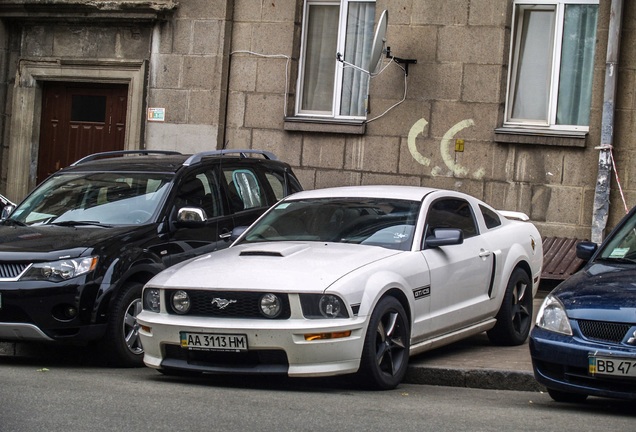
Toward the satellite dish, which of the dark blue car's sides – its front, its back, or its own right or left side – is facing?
right

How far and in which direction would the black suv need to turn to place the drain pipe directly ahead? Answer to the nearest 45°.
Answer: approximately 180°

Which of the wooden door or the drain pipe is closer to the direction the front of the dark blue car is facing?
the wooden door

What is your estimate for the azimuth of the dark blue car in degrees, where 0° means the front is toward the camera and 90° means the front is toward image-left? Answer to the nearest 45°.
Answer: approximately 45°

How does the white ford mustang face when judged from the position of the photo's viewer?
facing the viewer and to the left of the viewer

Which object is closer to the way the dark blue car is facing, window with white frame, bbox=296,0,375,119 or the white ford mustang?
the white ford mustang

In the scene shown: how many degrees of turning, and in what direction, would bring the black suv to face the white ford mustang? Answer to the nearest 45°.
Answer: approximately 90° to its left

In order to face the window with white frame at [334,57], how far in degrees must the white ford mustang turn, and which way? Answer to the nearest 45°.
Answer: approximately 135° to its right

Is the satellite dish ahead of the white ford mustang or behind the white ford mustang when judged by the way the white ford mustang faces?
behind

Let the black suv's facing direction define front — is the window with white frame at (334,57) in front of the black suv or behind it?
behind

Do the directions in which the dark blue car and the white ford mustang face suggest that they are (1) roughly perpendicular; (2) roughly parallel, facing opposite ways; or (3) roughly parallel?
roughly parallel

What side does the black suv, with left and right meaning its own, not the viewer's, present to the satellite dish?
back

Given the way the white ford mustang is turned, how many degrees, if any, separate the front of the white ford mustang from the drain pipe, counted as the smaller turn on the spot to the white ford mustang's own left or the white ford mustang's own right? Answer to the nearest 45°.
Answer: approximately 180°

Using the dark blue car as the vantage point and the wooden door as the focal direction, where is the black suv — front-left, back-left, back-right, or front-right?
front-left

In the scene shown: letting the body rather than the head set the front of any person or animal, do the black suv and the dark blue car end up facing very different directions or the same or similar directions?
same or similar directions

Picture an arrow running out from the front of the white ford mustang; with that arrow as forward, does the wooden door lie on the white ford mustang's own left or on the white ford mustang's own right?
on the white ford mustang's own right

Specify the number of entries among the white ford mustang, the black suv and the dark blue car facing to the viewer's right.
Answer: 0
